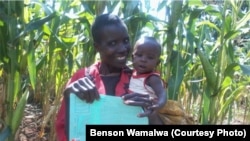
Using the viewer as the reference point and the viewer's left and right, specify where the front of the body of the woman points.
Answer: facing the viewer and to the right of the viewer
